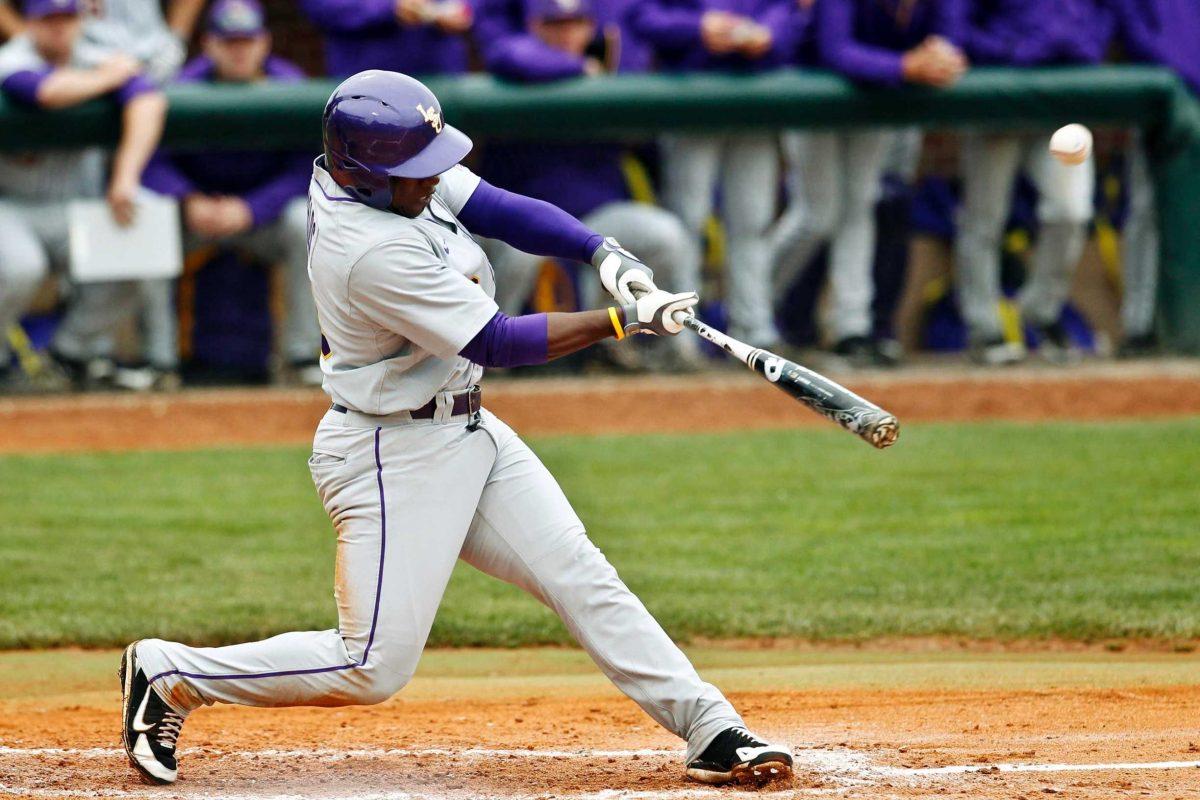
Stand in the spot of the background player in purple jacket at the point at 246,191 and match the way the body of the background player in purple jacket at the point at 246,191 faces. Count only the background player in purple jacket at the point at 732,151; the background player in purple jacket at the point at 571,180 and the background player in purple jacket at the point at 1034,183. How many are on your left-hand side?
3

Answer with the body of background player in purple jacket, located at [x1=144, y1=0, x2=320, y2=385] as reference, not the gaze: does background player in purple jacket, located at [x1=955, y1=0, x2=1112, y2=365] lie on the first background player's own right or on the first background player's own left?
on the first background player's own left

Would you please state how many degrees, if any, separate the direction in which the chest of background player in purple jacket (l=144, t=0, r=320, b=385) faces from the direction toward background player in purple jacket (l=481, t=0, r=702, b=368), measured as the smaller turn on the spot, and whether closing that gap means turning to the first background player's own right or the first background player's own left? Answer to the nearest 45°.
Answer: approximately 90° to the first background player's own left

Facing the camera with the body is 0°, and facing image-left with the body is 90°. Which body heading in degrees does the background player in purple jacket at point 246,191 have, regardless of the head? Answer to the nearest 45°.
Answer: approximately 0°

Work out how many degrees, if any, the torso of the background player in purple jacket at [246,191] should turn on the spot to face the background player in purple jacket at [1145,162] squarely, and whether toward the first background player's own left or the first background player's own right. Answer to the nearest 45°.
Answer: approximately 90° to the first background player's own left
